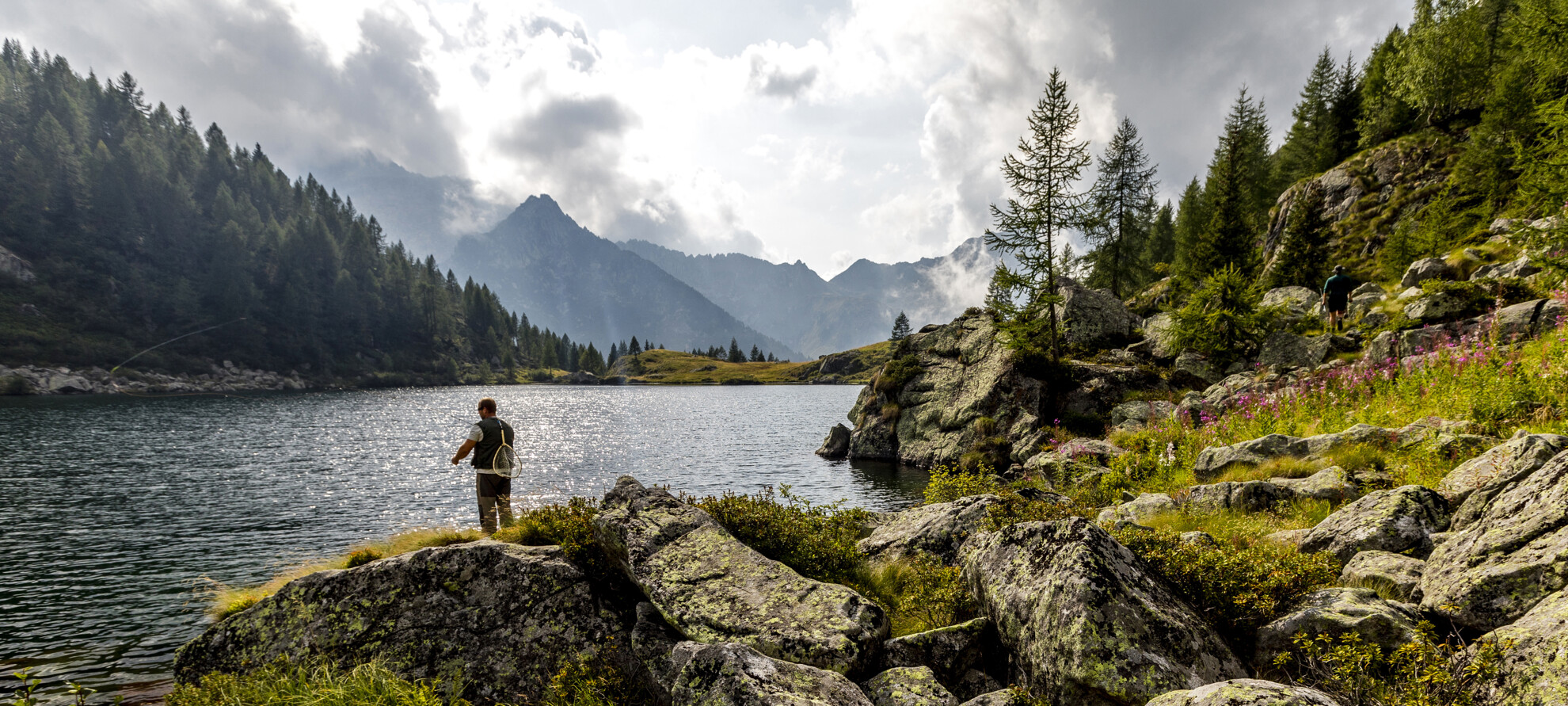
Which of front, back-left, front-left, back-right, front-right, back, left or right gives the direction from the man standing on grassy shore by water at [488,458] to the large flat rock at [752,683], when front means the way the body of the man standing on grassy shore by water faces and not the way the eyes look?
back-left

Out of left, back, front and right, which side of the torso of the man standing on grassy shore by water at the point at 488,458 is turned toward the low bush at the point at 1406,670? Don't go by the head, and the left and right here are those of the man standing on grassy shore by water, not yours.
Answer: back

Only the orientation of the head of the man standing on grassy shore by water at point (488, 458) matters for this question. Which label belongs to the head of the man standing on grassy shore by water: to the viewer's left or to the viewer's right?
to the viewer's left

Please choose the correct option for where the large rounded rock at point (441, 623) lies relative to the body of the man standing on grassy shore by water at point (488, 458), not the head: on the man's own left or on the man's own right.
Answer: on the man's own left

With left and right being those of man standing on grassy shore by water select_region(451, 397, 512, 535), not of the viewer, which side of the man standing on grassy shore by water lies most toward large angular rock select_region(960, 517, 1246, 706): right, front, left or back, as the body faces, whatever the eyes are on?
back

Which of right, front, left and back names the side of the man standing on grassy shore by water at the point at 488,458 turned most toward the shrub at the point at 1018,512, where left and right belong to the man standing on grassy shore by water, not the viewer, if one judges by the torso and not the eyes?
back

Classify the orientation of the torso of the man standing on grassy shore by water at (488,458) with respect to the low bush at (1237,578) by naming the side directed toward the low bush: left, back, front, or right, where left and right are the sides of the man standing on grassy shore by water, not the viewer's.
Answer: back

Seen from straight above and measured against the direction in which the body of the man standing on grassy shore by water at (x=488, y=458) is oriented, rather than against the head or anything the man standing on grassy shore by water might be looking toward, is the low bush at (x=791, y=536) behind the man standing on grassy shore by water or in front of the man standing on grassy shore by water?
behind

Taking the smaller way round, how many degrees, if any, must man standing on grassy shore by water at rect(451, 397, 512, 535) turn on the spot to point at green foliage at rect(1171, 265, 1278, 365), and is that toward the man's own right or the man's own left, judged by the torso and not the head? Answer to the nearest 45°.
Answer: approximately 135° to the man's own right

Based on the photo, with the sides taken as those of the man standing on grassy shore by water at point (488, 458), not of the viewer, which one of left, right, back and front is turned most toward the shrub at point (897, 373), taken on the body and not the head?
right

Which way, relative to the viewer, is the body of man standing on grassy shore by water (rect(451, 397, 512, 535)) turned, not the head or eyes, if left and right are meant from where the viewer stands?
facing away from the viewer and to the left of the viewer

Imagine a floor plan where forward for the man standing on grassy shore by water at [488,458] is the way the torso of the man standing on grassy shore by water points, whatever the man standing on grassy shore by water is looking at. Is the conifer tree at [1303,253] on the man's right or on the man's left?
on the man's right
